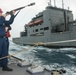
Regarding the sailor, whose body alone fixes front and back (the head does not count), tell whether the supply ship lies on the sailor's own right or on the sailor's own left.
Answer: on the sailor's own left

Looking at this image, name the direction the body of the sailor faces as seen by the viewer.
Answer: to the viewer's right
